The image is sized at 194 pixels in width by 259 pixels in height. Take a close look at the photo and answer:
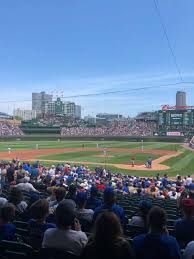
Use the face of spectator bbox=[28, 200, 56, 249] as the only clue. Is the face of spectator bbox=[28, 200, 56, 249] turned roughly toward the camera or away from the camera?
away from the camera

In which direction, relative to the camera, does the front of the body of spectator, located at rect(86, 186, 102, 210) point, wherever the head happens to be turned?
away from the camera

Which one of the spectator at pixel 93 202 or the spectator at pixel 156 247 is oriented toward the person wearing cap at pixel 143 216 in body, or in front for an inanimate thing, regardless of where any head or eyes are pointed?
the spectator at pixel 156 247

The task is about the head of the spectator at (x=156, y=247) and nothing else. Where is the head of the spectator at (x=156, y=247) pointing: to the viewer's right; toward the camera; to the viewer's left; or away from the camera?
away from the camera

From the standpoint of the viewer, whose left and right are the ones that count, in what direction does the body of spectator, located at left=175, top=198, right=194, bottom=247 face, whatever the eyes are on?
facing away from the viewer

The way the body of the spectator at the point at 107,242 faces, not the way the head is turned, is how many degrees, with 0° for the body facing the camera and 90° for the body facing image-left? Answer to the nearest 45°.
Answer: approximately 180°

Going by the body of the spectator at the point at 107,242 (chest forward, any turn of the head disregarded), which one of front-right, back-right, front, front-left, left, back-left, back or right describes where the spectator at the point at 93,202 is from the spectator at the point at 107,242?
front

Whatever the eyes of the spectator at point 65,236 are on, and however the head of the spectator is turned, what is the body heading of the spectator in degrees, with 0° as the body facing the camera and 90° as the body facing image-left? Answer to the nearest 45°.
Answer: approximately 180°

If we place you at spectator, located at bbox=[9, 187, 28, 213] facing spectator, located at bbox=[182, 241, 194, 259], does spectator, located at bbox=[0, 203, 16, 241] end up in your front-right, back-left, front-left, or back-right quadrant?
front-right

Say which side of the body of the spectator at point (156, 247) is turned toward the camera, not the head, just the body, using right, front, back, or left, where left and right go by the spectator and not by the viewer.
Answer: back

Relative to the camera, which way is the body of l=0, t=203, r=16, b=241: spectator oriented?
away from the camera

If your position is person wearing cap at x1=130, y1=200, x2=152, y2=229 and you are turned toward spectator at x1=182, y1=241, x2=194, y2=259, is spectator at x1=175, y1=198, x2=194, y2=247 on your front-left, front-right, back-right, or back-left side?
front-left

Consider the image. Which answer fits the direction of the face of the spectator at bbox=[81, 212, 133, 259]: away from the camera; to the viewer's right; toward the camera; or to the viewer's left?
away from the camera

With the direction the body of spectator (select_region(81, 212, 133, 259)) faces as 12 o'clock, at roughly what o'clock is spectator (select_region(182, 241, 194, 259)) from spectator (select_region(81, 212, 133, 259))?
spectator (select_region(182, 241, 194, 259)) is roughly at 2 o'clock from spectator (select_region(81, 212, 133, 259)).

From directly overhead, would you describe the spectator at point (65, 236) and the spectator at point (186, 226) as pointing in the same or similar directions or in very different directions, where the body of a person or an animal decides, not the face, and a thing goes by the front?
same or similar directions

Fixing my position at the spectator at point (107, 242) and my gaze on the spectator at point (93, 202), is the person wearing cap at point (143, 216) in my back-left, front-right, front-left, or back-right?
front-right

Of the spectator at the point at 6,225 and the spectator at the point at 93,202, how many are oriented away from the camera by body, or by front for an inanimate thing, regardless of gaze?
2

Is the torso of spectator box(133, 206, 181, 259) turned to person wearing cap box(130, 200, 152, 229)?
yes

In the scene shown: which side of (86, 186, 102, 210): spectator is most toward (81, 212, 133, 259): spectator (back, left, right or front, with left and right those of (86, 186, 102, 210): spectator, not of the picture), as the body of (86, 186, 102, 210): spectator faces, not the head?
back
